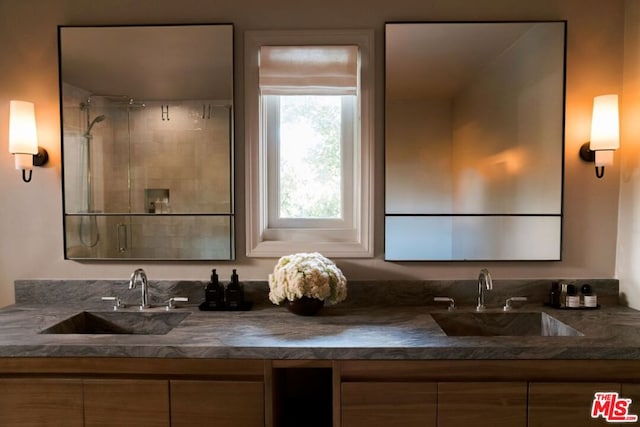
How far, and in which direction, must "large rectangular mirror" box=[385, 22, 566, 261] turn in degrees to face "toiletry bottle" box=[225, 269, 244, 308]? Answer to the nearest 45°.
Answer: approximately 45° to its right

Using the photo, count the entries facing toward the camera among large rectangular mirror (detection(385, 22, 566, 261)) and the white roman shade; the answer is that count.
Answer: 2

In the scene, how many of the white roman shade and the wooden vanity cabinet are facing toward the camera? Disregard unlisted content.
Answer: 2

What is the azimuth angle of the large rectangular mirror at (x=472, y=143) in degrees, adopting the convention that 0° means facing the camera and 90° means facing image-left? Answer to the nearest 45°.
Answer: approximately 0°

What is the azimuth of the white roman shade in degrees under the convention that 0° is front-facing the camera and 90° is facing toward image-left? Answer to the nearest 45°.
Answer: approximately 0°
